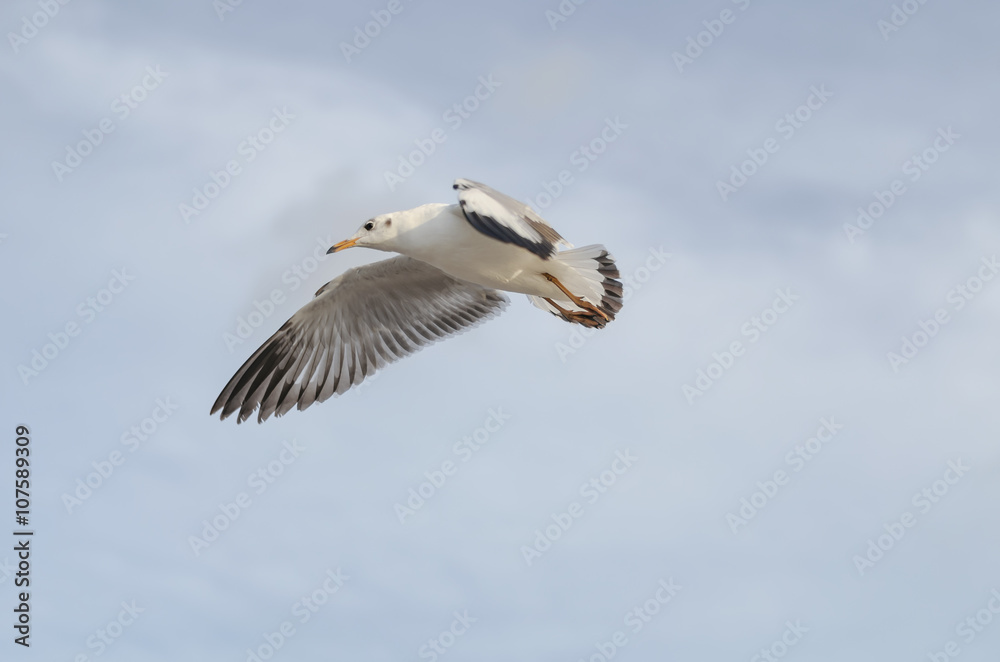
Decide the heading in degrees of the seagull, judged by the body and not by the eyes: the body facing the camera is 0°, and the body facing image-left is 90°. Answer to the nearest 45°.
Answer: approximately 90°
